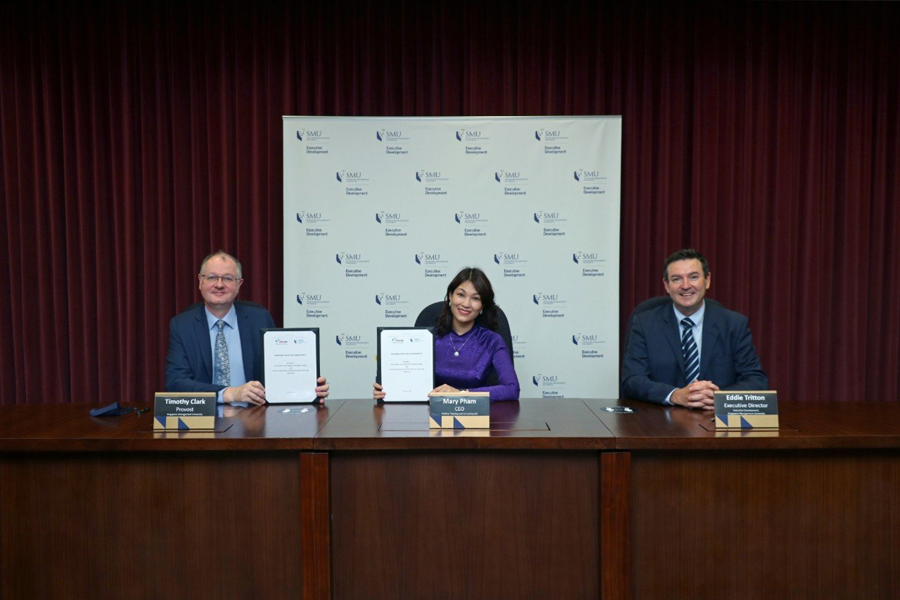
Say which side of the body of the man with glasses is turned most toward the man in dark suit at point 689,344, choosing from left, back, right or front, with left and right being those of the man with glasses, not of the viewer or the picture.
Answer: left

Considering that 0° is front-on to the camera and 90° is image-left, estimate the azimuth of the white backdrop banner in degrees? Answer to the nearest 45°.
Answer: approximately 0°

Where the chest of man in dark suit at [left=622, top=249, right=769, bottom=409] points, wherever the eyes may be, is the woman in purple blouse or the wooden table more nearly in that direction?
the wooden table

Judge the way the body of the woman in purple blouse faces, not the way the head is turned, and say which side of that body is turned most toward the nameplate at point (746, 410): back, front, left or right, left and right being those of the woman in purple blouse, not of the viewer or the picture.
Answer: left

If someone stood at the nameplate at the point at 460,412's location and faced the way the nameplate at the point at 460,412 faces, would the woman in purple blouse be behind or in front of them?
behind

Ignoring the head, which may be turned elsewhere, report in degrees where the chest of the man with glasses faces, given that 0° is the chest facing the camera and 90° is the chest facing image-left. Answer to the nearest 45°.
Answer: approximately 0°

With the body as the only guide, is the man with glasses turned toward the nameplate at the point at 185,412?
yes

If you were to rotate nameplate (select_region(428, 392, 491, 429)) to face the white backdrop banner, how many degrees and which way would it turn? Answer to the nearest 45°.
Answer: approximately 180°
